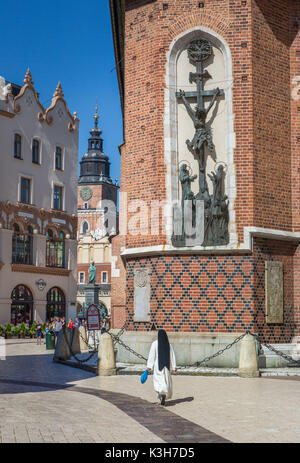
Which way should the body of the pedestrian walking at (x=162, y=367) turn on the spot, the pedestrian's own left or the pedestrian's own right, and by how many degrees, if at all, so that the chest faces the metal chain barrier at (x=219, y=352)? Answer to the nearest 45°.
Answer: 0° — they already face it

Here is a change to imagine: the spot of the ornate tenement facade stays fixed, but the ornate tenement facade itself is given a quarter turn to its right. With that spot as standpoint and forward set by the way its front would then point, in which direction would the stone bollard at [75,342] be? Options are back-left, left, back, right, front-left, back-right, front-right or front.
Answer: front-left

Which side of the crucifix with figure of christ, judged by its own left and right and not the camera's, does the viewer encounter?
front

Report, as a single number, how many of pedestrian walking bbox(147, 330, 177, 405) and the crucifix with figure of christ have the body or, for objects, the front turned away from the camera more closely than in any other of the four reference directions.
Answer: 1

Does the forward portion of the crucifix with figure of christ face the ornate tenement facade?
no

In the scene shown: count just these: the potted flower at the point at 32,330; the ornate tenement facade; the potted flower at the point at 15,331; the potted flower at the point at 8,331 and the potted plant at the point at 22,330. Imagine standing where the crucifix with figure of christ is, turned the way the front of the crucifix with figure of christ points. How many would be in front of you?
0

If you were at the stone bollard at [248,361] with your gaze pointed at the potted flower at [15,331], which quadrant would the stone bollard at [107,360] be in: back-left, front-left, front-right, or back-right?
front-left

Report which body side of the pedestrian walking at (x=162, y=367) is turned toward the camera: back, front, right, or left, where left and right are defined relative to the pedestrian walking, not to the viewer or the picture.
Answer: back

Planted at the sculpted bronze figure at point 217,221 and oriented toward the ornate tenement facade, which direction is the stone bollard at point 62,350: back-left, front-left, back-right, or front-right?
front-left

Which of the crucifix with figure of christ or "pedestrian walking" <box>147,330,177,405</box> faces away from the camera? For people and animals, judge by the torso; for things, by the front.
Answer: the pedestrian walking

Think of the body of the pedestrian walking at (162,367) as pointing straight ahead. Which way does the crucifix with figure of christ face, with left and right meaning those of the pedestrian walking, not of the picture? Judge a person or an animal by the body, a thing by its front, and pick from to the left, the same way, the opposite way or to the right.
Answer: the opposite way

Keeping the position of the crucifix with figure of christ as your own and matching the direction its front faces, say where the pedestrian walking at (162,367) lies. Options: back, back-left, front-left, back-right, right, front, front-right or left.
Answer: front

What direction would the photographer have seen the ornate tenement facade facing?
facing the viewer and to the right of the viewer

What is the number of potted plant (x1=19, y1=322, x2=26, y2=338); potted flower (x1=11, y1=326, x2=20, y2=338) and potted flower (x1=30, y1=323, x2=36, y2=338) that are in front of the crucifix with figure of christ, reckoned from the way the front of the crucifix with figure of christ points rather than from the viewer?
0
